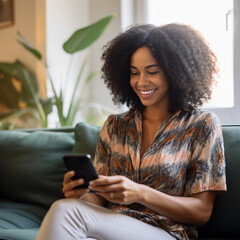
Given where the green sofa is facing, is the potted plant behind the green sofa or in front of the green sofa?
behind

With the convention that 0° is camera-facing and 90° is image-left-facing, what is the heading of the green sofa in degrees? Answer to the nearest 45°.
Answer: approximately 0°

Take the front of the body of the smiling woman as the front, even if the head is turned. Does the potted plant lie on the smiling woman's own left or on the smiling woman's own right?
on the smiling woman's own right
